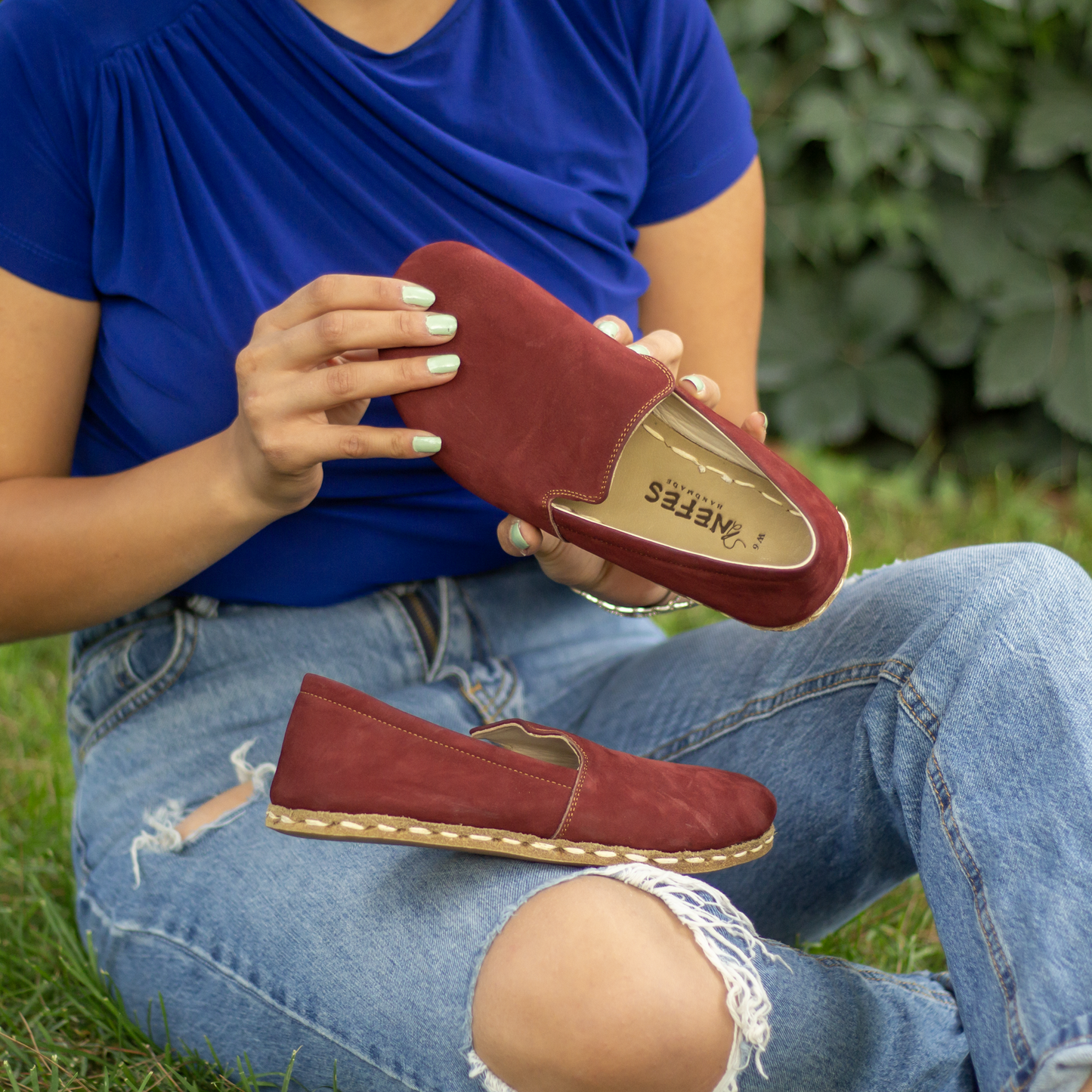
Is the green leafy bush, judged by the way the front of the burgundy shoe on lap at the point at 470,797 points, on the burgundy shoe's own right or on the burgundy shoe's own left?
on the burgundy shoe's own left

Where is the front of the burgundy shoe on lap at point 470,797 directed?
to the viewer's right

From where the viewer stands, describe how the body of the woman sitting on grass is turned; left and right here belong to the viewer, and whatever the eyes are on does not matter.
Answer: facing the viewer and to the right of the viewer

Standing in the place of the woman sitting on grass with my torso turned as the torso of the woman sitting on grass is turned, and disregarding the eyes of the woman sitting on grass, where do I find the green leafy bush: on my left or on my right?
on my left
